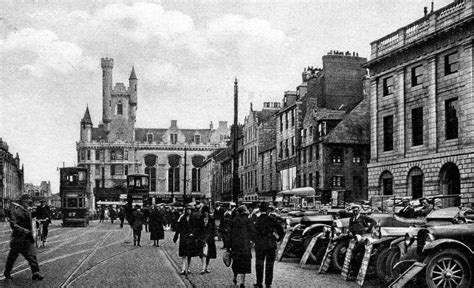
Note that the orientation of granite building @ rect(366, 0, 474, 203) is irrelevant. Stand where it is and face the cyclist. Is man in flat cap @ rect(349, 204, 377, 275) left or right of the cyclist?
left

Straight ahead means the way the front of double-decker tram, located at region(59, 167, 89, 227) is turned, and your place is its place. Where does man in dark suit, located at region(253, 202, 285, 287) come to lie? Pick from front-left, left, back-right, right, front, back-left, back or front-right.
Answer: front

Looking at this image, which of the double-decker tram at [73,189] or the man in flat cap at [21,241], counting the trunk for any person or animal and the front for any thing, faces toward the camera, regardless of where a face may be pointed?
the double-decker tram

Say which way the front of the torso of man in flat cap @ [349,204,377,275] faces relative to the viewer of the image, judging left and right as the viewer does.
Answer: facing the viewer and to the left of the viewer

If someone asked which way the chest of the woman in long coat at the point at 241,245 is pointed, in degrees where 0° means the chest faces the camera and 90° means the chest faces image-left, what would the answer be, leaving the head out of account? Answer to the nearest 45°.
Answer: approximately 180°

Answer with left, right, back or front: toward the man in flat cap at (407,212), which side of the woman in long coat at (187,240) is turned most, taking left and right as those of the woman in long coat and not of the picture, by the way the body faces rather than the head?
left

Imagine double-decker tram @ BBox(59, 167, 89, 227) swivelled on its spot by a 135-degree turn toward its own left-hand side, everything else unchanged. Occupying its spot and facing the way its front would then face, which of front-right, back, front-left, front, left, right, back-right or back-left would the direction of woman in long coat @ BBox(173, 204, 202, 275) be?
back-right

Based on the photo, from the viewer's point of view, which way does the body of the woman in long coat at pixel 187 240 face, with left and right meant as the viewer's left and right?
facing the viewer

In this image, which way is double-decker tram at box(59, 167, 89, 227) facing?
toward the camera

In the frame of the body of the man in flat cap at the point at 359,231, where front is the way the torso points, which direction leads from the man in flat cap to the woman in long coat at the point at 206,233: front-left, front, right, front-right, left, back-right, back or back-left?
front-right
